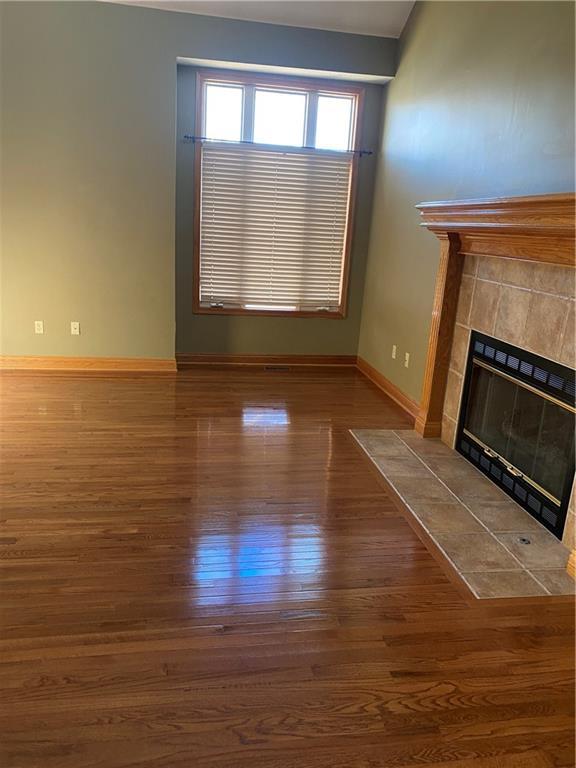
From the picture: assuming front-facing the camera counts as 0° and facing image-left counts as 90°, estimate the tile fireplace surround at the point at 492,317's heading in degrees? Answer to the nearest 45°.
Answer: approximately 45°

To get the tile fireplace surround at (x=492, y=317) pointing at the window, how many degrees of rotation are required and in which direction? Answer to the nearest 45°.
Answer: approximately 90° to its right
